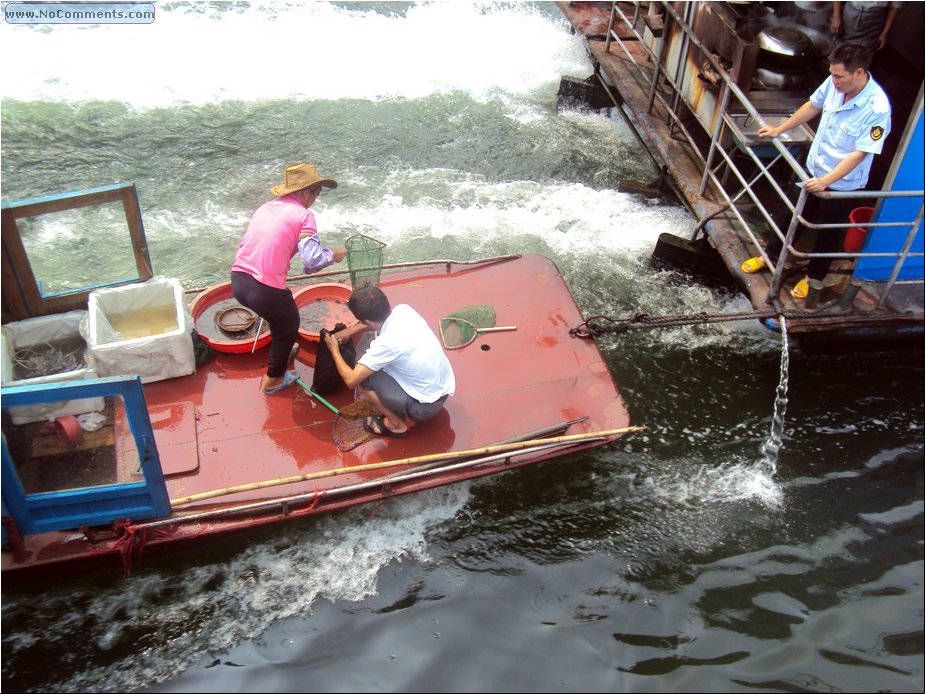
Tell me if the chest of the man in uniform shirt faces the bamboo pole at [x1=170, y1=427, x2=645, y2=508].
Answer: yes

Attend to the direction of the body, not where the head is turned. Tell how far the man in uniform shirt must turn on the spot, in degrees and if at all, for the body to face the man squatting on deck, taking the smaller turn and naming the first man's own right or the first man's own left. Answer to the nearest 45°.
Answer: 0° — they already face them

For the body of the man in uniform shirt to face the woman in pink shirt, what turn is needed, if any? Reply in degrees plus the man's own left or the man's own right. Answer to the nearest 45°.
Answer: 0° — they already face them

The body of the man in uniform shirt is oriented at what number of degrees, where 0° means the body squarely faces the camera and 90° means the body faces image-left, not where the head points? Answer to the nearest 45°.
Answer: approximately 45°

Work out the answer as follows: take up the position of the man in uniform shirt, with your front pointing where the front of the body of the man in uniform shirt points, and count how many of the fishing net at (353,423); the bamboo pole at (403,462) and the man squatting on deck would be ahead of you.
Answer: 3
